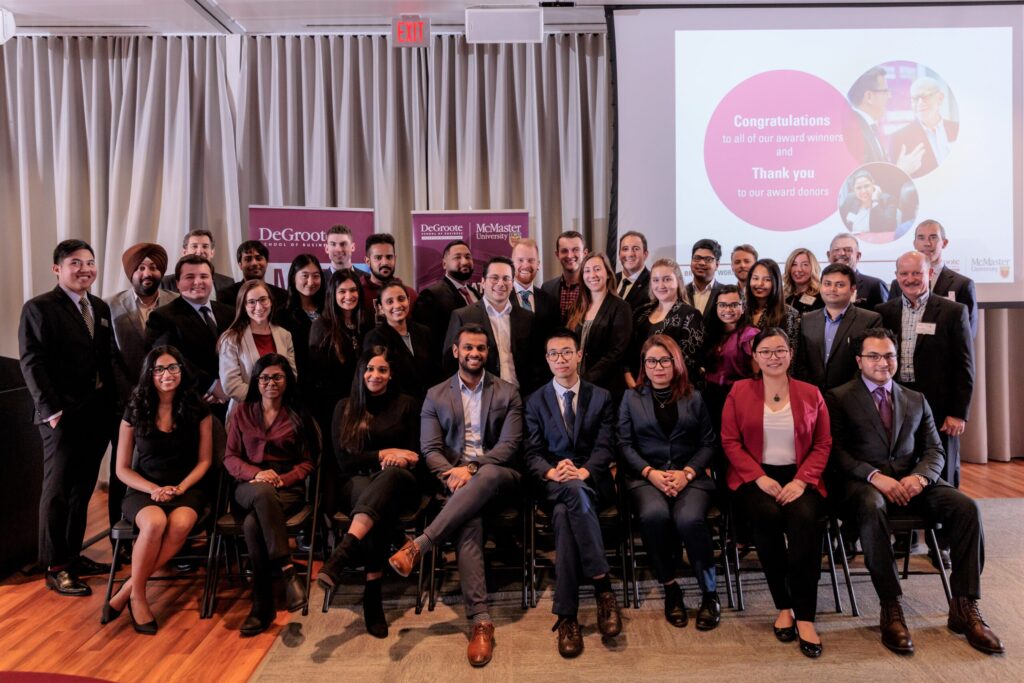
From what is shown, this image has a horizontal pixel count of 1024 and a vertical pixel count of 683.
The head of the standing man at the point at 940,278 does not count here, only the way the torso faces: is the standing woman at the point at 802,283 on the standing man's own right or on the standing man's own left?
on the standing man's own right

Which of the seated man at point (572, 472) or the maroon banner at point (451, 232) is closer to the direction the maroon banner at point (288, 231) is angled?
the seated man

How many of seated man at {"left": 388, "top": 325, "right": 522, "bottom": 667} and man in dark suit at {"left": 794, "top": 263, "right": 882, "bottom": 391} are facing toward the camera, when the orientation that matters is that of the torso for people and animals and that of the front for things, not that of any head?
2

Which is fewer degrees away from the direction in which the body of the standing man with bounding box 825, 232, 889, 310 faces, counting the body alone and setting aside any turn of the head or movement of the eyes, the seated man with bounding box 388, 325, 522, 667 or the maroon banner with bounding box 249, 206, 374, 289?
the seated man

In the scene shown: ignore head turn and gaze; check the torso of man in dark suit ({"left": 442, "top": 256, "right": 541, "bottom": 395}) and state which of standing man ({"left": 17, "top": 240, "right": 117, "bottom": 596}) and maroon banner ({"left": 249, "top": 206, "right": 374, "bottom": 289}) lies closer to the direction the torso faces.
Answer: the standing man

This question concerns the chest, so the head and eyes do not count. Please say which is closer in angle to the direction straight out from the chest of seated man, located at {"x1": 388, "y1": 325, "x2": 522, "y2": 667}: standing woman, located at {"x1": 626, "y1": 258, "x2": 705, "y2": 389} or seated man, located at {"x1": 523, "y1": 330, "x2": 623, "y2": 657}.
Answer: the seated man

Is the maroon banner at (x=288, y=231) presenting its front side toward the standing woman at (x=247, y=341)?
yes

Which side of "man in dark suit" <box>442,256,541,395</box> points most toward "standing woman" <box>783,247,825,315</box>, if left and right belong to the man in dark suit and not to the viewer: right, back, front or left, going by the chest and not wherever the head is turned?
left

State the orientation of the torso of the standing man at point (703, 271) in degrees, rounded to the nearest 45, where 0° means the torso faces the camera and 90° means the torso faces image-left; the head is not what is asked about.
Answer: approximately 0°
